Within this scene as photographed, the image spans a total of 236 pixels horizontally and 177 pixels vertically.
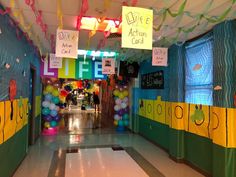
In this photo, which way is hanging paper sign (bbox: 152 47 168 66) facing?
toward the camera

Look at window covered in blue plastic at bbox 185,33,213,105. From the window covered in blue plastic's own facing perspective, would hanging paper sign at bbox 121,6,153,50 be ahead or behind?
ahead

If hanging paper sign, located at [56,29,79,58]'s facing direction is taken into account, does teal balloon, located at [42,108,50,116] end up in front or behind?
behind

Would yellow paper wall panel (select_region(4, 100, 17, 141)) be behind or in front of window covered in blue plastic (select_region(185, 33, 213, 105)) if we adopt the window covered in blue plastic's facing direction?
in front

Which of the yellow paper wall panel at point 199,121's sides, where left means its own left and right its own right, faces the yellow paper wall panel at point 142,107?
right

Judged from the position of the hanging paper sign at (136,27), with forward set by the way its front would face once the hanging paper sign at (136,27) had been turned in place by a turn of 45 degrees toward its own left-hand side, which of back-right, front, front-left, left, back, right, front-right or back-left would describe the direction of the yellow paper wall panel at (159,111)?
back-left

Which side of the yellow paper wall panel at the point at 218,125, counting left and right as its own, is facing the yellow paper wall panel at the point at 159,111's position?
right

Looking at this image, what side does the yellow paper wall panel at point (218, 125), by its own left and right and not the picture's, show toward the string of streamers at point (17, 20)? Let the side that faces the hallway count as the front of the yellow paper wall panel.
front

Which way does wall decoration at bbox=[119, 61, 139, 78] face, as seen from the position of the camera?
facing the viewer

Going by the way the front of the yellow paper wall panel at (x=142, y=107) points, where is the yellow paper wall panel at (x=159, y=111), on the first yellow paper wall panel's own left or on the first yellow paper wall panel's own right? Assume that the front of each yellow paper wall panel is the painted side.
on the first yellow paper wall panel's own left

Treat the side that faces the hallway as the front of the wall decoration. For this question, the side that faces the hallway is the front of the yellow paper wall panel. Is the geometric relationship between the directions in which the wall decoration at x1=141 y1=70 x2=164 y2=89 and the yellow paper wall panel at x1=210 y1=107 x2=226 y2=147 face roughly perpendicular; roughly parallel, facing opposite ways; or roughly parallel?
roughly parallel

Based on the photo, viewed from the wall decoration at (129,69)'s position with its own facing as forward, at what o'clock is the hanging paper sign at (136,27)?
The hanging paper sign is roughly at 12 o'clock from the wall decoration.

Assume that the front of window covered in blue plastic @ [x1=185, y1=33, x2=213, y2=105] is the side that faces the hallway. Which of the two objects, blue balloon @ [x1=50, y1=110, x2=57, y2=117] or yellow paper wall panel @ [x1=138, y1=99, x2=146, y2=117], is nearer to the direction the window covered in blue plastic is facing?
the blue balloon

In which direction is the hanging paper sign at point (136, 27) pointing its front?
toward the camera

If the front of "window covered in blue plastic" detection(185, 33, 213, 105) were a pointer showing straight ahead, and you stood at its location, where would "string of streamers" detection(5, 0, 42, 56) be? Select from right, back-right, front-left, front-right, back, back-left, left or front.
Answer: front

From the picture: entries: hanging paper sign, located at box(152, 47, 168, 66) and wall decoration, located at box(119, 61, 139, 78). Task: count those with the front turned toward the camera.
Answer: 2
